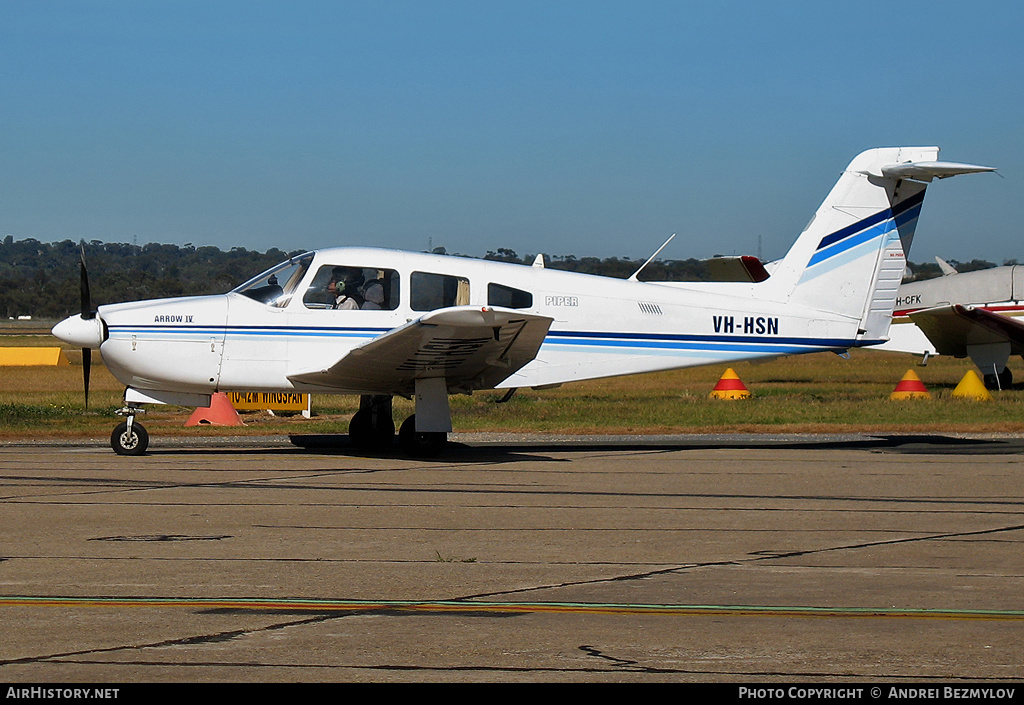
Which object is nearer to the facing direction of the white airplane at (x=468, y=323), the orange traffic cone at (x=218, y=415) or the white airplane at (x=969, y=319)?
the orange traffic cone

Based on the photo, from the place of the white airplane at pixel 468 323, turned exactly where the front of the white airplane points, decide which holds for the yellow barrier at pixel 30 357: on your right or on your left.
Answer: on your right

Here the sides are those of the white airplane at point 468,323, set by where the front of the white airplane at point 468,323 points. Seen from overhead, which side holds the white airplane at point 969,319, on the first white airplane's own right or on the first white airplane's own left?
on the first white airplane's own right

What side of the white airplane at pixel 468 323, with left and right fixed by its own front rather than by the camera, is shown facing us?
left

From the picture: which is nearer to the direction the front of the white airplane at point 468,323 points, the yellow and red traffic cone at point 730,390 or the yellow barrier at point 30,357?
the yellow barrier

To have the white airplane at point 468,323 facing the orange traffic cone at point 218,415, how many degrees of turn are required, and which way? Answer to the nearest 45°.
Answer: approximately 45° to its right
